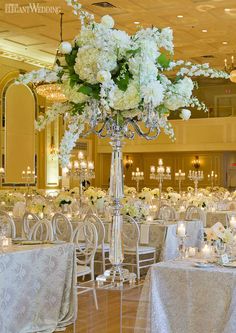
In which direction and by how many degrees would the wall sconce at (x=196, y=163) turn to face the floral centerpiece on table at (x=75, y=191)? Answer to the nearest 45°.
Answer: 0° — it already faces it

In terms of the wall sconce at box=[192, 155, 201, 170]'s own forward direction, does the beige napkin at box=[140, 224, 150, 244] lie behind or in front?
in front

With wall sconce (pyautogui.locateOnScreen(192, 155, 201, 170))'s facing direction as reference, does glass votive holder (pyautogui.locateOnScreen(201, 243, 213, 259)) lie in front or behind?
in front

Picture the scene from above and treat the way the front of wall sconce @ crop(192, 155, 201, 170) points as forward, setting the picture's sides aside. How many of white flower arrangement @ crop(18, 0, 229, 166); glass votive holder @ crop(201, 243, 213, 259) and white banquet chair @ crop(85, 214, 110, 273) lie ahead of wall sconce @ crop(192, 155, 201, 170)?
3

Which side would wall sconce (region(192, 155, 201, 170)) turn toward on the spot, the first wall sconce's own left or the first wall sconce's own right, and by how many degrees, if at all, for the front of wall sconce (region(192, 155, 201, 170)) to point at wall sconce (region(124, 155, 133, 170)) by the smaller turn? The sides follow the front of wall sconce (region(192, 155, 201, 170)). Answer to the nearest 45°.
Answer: approximately 90° to the first wall sconce's own right

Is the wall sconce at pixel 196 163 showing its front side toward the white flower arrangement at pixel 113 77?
yes

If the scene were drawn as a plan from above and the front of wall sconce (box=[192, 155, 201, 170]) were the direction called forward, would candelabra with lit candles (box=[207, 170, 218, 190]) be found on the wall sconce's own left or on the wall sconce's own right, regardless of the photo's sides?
on the wall sconce's own left

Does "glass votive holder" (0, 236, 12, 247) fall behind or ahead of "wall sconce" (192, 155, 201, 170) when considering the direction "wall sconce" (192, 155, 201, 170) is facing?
ahead

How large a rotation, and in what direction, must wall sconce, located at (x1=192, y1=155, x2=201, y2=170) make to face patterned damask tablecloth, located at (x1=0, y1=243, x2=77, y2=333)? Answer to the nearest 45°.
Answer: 0° — it already faces it

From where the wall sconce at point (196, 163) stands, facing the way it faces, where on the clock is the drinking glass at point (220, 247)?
The drinking glass is roughly at 12 o'clock from the wall sconce.

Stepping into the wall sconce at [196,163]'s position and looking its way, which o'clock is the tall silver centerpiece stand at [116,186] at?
The tall silver centerpiece stand is roughly at 12 o'clock from the wall sconce.

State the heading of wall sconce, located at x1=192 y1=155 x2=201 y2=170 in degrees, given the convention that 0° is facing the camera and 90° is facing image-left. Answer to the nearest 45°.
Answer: approximately 0°

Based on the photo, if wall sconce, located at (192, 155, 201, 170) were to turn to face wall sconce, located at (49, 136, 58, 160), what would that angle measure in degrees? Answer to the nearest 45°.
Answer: approximately 45° to its right

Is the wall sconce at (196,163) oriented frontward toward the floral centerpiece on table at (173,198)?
yes
